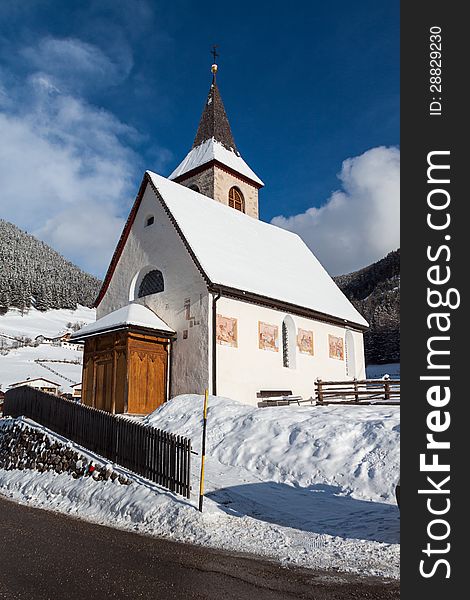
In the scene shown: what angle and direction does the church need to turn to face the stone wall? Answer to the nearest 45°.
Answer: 0° — it already faces it

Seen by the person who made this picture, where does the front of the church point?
facing the viewer and to the left of the viewer

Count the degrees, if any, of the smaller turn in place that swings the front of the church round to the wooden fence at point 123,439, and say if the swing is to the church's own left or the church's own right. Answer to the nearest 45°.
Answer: approximately 45° to the church's own left
